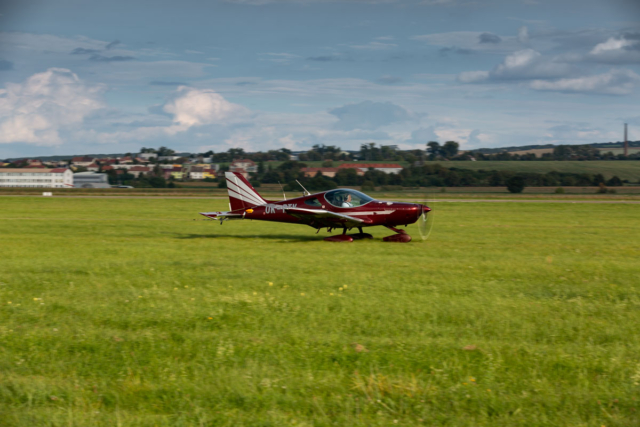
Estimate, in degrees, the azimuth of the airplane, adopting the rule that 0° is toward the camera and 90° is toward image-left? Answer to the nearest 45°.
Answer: approximately 270°
